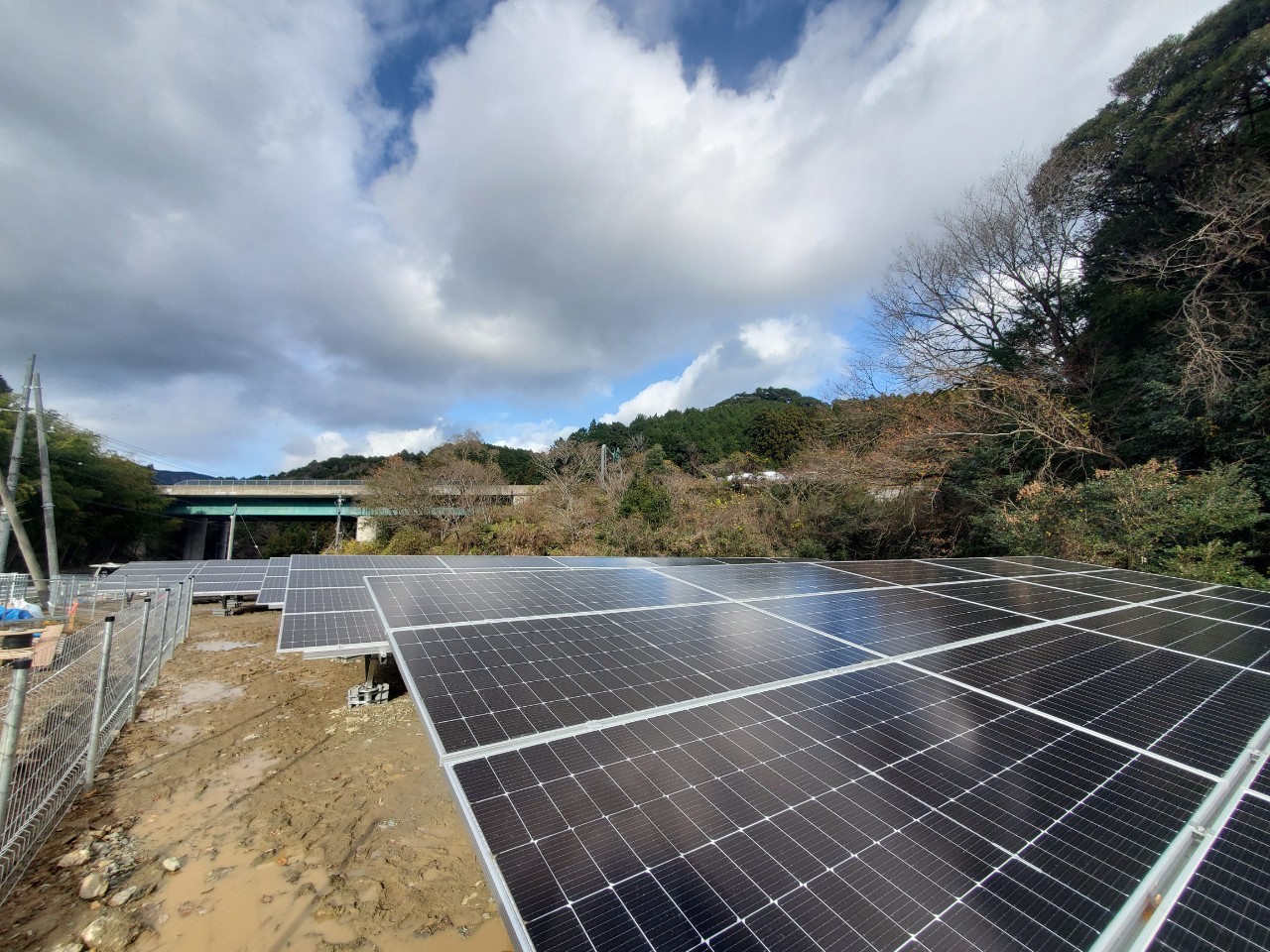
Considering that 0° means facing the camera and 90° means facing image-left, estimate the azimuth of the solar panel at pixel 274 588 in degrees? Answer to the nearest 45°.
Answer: approximately 0°

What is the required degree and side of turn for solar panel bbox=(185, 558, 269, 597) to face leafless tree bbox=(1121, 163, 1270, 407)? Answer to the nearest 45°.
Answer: approximately 45° to its left

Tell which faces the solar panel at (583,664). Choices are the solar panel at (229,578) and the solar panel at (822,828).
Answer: the solar panel at (229,578)

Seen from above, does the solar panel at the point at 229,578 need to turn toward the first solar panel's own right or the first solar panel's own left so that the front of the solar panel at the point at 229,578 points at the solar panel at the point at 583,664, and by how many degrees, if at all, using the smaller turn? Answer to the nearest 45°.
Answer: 0° — it already faces it

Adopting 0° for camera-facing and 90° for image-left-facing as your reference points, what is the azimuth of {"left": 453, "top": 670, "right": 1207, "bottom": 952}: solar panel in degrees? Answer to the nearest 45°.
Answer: approximately 0°

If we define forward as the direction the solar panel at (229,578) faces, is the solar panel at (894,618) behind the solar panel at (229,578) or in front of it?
in front

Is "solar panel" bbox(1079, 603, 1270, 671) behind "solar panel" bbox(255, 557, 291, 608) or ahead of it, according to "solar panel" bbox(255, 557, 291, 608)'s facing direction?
ahead

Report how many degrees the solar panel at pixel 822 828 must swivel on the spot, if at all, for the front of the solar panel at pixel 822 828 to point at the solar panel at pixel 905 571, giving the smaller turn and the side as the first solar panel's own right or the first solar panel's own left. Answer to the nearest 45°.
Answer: approximately 180°

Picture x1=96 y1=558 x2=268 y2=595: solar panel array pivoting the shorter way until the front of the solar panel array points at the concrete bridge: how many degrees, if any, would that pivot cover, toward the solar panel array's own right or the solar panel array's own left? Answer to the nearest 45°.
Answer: approximately 180°
